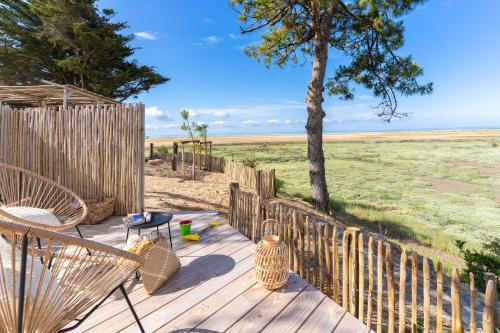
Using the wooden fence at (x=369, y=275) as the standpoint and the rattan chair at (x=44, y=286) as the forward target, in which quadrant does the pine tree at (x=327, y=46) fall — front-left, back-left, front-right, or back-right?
back-right

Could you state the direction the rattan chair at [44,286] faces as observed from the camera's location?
facing away from the viewer and to the right of the viewer
